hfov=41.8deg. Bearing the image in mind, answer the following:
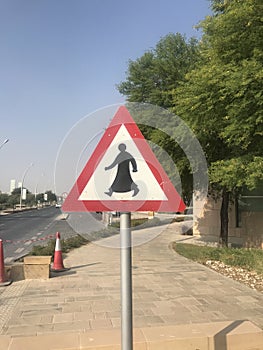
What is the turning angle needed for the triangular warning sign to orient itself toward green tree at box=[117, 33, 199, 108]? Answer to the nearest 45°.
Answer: approximately 180°

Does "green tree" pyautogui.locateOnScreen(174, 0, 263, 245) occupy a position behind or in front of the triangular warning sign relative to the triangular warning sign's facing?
behind

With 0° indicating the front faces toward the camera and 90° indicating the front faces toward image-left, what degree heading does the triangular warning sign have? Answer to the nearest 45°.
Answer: approximately 0°

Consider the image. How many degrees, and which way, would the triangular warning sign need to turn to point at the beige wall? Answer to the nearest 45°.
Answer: approximately 180°
